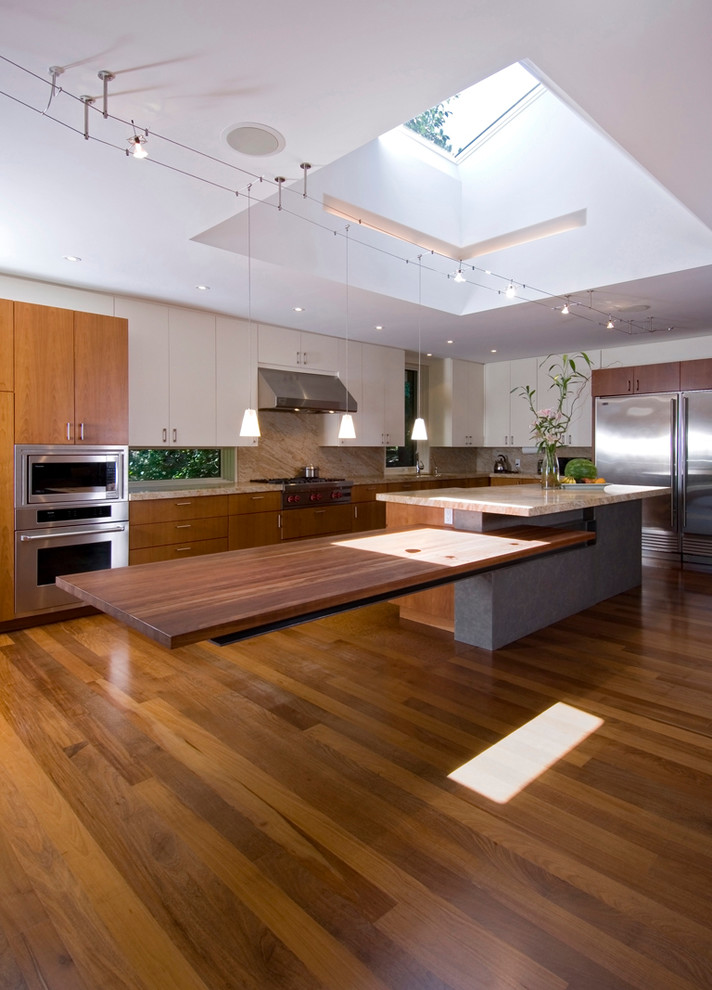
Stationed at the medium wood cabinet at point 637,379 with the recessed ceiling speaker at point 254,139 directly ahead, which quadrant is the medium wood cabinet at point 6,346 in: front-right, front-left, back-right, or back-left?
front-right

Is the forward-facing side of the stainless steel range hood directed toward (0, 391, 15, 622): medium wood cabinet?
no

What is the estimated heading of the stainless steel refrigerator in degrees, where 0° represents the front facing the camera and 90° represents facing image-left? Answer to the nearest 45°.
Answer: approximately 45°

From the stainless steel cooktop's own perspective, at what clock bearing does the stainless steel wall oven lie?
The stainless steel wall oven is roughly at 3 o'clock from the stainless steel cooktop.

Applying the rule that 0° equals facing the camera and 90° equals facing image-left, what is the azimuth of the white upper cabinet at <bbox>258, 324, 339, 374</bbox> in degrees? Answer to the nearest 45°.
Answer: approximately 315°

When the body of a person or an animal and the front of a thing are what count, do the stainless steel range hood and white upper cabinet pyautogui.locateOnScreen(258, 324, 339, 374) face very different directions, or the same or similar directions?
same or similar directions

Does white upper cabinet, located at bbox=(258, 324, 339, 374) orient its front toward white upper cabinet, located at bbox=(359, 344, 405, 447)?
no

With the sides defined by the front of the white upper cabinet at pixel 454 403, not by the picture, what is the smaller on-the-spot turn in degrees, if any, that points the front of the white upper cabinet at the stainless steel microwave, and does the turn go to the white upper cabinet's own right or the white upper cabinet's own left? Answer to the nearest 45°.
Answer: approximately 90° to the white upper cabinet's own right

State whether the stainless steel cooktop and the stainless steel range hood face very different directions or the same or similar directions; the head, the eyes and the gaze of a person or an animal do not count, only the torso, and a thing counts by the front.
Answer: same or similar directions

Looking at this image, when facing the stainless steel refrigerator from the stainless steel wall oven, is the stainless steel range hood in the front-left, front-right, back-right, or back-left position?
front-left

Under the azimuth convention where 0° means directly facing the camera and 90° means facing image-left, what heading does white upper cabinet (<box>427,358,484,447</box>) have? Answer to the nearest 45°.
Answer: approximately 315°

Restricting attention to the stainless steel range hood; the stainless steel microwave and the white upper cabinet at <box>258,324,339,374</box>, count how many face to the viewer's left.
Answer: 0

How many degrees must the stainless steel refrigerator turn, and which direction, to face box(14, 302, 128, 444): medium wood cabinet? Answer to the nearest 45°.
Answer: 0° — it already faces it

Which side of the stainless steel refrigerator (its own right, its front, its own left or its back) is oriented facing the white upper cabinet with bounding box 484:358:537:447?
right
